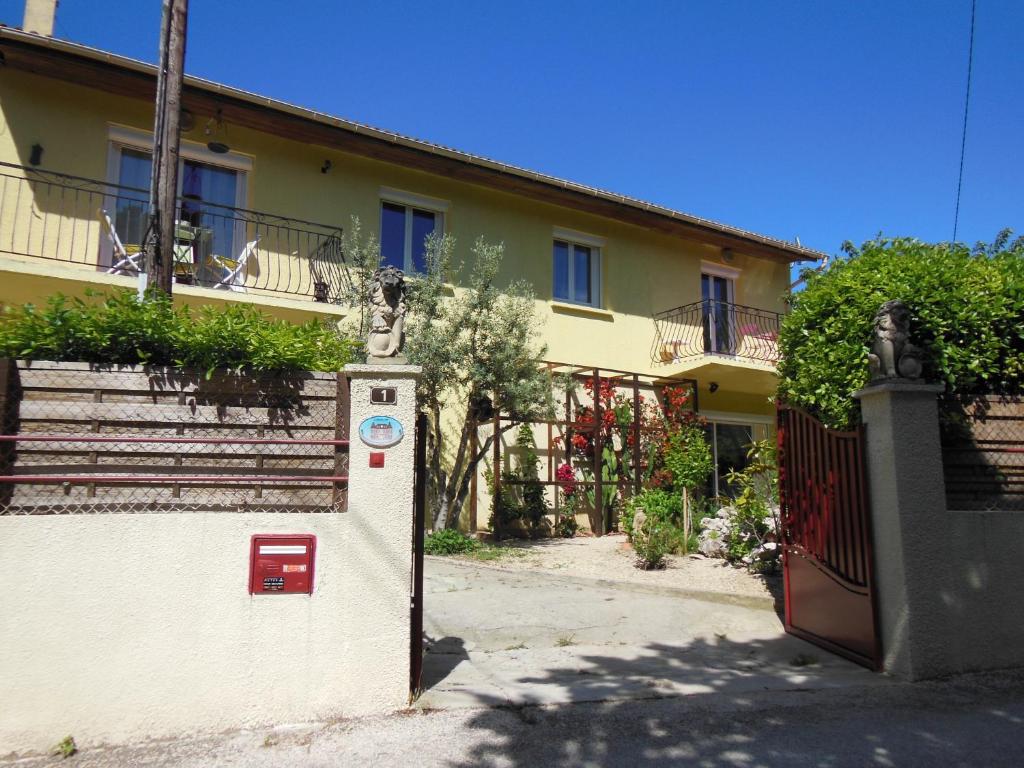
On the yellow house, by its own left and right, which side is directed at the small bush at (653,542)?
front

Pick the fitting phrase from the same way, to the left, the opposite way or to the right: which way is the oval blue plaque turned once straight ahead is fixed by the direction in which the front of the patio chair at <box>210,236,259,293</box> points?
to the left

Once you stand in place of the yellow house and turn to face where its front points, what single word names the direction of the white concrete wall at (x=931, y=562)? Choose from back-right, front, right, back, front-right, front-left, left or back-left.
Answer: front

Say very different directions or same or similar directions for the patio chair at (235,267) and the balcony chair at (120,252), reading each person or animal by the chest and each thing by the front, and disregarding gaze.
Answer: very different directions

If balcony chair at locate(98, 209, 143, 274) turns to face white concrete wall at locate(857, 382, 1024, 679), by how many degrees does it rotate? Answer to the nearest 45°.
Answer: approximately 45° to its right

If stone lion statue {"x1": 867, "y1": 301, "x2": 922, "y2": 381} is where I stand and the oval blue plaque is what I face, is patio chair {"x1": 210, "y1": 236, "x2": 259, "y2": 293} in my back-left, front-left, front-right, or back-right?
front-right

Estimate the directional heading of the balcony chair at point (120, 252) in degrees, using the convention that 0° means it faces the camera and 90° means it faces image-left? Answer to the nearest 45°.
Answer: approximately 270°

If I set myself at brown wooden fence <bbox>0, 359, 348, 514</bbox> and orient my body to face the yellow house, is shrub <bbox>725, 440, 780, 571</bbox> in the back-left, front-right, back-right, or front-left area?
front-right

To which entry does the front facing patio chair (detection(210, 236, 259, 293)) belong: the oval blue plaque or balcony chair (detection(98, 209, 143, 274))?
the balcony chair

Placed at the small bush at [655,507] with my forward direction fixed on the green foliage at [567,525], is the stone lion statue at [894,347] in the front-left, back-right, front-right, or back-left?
back-left

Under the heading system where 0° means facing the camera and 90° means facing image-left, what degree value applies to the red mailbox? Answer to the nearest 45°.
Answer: approximately 0°

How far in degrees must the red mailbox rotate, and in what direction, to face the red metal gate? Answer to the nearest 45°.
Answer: approximately 90° to its left

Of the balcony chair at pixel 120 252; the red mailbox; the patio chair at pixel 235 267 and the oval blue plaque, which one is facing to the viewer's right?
the balcony chair

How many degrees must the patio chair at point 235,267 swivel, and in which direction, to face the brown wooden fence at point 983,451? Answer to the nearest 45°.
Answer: approximately 135° to its left

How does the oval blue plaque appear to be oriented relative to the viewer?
toward the camera

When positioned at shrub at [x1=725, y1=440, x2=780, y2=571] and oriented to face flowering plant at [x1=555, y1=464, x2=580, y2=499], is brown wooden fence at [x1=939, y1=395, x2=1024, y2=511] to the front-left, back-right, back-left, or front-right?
back-left

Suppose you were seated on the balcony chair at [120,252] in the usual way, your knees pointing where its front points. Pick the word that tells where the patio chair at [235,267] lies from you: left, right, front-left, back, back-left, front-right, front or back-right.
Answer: front

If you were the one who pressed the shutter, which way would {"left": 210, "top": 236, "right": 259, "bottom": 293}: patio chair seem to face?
facing to the left of the viewer

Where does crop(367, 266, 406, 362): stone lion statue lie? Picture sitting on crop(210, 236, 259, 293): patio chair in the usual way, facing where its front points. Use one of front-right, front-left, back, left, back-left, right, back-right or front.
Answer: left

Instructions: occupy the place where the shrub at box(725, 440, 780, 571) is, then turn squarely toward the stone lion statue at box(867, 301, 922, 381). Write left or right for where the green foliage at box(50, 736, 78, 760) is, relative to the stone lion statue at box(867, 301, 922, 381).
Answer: right
